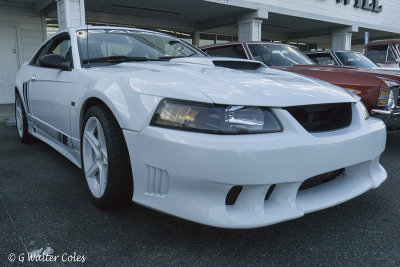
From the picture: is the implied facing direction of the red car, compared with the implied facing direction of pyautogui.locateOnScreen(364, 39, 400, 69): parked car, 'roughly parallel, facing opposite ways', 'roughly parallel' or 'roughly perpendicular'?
roughly parallel

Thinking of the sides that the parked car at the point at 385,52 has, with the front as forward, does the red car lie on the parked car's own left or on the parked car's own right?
on the parked car's own right

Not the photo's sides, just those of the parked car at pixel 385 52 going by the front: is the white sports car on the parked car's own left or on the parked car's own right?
on the parked car's own right

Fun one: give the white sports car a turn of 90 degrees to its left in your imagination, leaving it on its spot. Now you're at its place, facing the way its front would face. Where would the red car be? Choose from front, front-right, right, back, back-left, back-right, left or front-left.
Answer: front

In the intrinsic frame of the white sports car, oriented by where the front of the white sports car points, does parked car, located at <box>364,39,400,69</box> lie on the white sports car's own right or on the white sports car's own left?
on the white sports car's own left

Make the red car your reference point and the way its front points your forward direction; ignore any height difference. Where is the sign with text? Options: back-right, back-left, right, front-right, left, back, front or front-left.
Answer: back-left

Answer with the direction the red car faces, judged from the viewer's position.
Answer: facing the viewer and to the right of the viewer

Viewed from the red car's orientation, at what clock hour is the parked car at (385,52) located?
The parked car is roughly at 8 o'clock from the red car.
